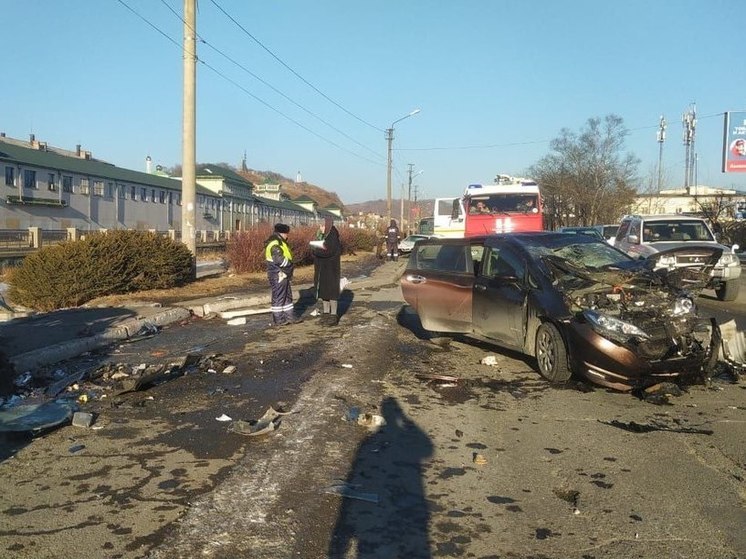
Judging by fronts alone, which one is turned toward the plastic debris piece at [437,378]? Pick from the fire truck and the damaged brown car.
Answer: the fire truck

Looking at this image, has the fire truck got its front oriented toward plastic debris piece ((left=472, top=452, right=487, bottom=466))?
yes

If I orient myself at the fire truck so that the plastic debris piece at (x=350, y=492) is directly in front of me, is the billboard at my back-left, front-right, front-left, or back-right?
back-left

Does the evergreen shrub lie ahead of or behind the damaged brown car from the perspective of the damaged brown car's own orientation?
behind

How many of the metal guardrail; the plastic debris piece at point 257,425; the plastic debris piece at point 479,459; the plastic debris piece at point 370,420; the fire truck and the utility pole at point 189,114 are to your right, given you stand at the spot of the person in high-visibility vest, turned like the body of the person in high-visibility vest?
3

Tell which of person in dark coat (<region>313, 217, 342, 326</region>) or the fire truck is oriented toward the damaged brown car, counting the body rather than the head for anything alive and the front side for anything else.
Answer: the fire truck

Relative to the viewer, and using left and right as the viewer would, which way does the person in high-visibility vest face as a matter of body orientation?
facing to the right of the viewer

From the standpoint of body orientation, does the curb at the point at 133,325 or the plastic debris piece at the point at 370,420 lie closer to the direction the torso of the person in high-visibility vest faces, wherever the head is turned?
the plastic debris piece

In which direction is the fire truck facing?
toward the camera

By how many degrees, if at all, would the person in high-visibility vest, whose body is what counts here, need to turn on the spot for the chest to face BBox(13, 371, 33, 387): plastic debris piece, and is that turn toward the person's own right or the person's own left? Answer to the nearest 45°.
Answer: approximately 135° to the person's own right
